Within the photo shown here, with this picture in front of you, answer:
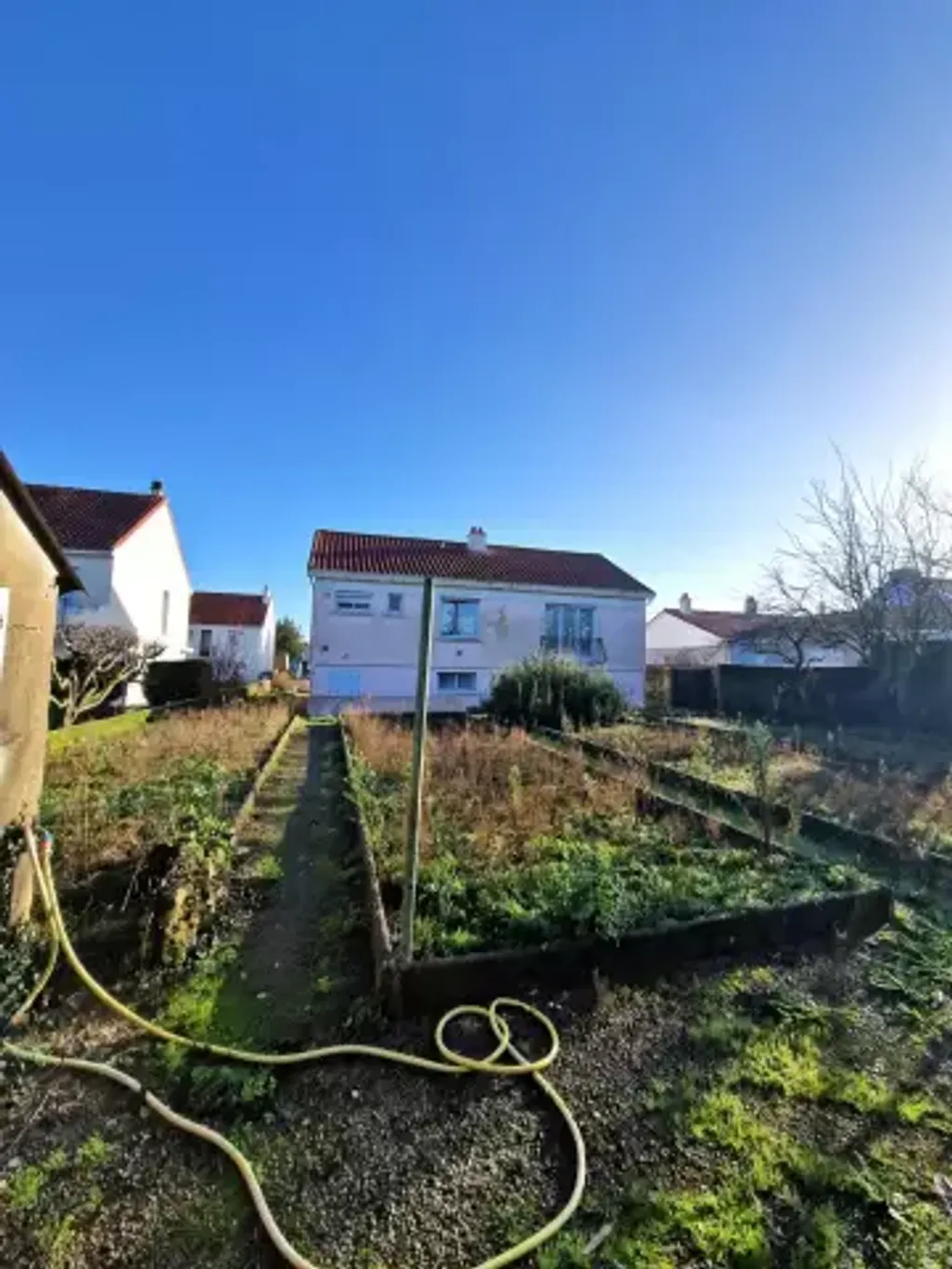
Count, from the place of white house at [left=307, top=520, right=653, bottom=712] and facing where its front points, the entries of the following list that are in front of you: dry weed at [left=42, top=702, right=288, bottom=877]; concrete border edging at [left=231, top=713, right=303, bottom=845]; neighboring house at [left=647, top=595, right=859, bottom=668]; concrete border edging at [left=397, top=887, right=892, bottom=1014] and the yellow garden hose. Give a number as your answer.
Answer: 4

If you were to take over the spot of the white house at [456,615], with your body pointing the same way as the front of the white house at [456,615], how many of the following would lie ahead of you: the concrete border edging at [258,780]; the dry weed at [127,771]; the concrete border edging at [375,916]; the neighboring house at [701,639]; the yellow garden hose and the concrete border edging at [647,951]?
5

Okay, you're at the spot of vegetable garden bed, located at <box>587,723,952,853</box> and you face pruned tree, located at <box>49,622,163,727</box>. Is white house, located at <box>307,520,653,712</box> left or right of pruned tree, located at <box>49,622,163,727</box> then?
right

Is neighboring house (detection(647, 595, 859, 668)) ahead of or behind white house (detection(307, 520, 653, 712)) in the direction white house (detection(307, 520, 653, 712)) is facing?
behind

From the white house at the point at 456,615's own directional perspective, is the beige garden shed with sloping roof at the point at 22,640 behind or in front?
in front

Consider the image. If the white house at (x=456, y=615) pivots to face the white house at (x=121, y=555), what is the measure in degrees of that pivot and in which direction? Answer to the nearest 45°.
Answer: approximately 90° to its right

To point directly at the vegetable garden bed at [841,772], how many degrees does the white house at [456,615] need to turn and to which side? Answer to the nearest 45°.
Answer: approximately 45° to its left

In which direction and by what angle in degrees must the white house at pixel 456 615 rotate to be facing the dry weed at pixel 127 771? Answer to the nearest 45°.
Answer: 0° — it already faces it

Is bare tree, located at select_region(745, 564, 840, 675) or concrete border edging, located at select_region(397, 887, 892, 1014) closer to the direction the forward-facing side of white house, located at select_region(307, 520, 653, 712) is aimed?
the concrete border edging

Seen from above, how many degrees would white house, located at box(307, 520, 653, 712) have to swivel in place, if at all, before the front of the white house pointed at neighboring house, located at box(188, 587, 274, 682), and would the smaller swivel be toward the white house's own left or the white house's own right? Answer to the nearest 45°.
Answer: approximately 135° to the white house's own right

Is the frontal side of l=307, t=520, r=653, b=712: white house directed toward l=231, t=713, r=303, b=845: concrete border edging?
yes

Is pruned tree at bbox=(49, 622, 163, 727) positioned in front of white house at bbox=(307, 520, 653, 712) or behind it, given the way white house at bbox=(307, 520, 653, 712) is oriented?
in front

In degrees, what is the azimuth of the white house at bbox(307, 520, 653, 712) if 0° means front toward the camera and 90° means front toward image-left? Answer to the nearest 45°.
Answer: approximately 0°

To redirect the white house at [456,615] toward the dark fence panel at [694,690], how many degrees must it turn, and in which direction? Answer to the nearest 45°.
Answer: approximately 90° to its left

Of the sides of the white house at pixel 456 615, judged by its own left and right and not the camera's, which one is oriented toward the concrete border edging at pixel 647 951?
front

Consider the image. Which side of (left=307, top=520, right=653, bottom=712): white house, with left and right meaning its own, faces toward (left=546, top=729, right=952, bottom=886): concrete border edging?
front
